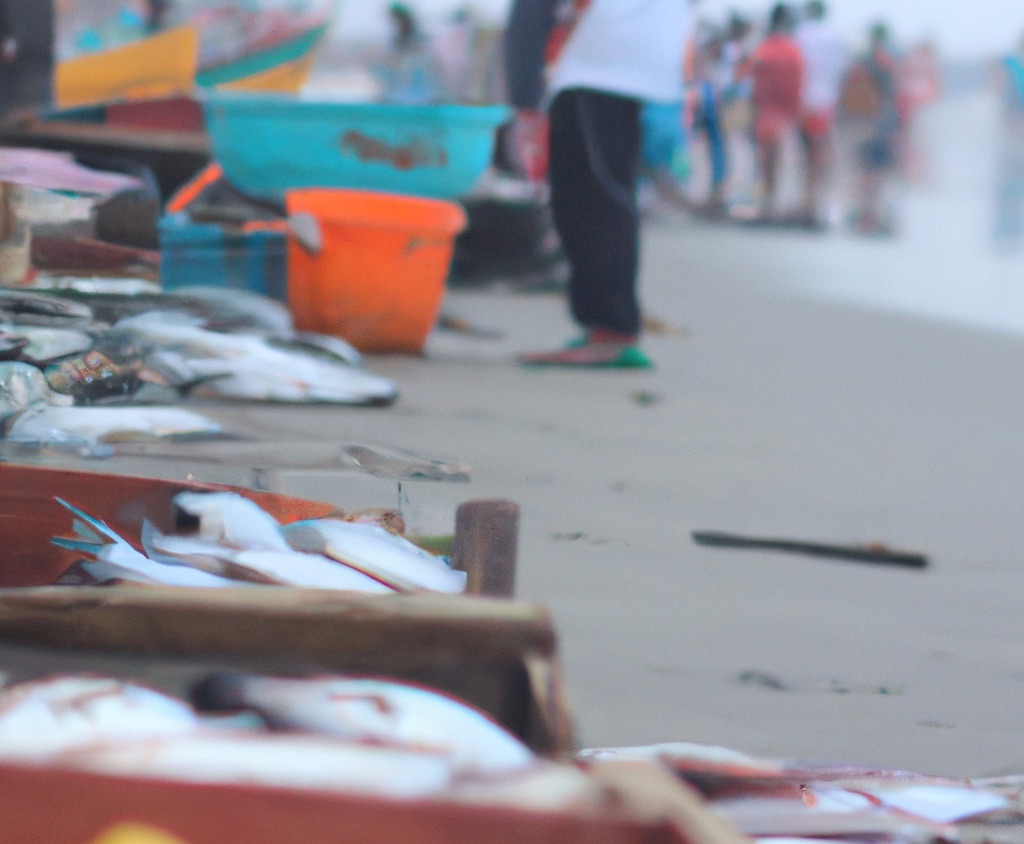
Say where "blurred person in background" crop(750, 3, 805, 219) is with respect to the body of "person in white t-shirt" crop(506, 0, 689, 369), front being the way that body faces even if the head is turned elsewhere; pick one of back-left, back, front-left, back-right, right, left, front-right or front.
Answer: right

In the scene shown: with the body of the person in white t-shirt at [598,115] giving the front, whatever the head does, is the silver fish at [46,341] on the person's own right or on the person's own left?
on the person's own left
